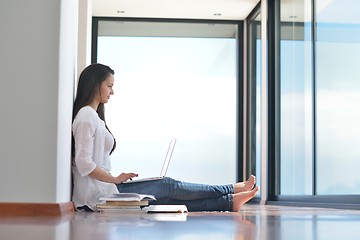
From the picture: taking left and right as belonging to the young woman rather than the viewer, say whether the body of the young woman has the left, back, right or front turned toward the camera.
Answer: right

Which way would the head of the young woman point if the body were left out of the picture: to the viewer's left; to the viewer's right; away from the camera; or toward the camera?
to the viewer's right

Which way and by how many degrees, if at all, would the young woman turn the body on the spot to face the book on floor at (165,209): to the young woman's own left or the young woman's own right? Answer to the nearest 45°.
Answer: approximately 45° to the young woman's own right
